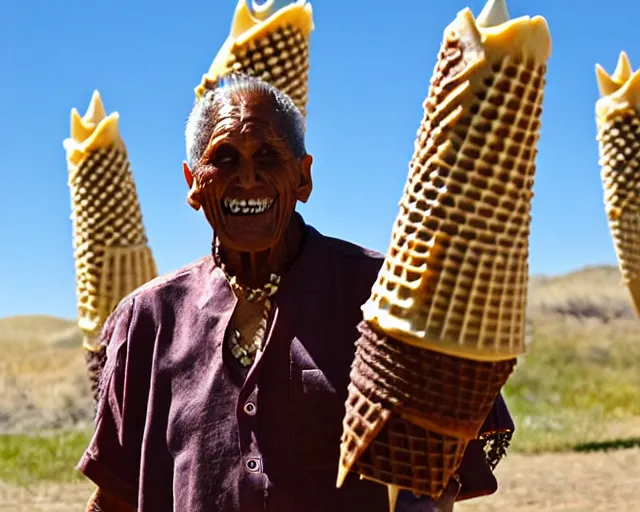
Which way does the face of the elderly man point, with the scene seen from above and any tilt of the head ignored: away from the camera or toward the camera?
toward the camera

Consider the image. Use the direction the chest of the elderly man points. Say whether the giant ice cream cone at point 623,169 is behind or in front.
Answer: behind

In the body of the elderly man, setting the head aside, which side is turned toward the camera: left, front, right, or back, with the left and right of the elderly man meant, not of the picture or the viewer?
front

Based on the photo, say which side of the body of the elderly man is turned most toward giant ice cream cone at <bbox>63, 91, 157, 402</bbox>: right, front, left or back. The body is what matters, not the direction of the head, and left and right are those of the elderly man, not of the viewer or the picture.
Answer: back

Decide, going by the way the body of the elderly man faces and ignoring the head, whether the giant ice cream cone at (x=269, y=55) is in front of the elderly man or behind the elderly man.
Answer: behind
